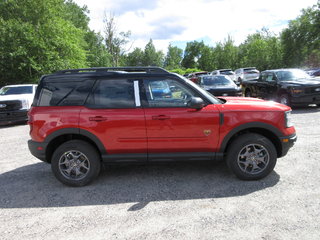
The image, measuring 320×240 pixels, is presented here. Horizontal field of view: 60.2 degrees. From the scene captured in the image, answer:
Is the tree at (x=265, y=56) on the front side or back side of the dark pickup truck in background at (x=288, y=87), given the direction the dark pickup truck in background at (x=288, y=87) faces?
on the back side

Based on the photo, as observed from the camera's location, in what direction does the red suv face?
facing to the right of the viewer

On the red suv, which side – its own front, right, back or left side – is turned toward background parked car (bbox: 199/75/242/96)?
left

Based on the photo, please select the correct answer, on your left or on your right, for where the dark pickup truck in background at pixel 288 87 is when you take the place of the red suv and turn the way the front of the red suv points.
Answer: on your left

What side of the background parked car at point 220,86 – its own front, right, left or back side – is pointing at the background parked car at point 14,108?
right

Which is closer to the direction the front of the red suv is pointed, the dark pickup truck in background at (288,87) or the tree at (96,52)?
the dark pickup truck in background

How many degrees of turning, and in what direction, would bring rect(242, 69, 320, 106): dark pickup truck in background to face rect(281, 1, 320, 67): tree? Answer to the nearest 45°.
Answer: approximately 135° to its left

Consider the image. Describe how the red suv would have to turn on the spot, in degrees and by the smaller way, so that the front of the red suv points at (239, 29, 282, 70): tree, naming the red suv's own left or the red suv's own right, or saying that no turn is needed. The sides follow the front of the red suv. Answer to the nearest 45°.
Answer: approximately 45° to the red suv's own left
